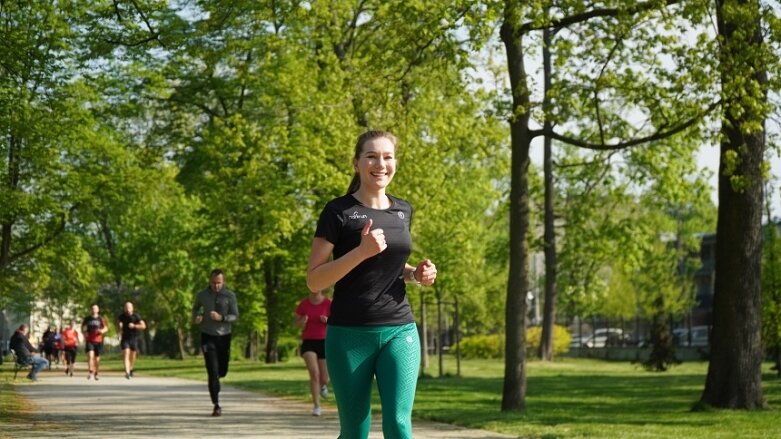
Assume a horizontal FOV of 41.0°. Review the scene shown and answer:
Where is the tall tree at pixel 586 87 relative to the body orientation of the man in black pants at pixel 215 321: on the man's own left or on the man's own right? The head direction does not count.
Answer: on the man's own left

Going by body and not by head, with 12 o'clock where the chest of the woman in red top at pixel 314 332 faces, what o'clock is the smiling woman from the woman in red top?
The smiling woman is roughly at 12 o'clock from the woman in red top.

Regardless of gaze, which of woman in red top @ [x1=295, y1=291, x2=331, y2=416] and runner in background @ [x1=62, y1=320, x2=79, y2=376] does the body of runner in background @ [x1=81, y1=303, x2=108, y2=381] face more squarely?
the woman in red top

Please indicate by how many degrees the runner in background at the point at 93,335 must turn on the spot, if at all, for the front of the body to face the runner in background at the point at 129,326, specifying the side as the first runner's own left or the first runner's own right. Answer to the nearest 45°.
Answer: approximately 45° to the first runner's own left

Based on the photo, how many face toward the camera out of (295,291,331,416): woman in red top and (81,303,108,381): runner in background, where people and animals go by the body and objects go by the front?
2

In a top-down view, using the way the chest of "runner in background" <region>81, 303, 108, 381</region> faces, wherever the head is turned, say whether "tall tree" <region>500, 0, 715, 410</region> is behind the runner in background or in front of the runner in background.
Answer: in front

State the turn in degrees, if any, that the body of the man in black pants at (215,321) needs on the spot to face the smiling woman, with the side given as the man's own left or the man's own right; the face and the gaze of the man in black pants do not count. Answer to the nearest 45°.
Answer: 0° — they already face them

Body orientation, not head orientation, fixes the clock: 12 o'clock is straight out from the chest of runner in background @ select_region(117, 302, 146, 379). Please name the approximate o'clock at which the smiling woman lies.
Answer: The smiling woman is roughly at 12 o'clock from the runner in background.

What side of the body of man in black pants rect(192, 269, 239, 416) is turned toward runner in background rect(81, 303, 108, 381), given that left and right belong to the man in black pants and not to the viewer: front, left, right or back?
back

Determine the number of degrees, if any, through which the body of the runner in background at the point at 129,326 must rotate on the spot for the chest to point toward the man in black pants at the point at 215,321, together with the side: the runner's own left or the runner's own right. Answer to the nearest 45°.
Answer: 0° — they already face them
